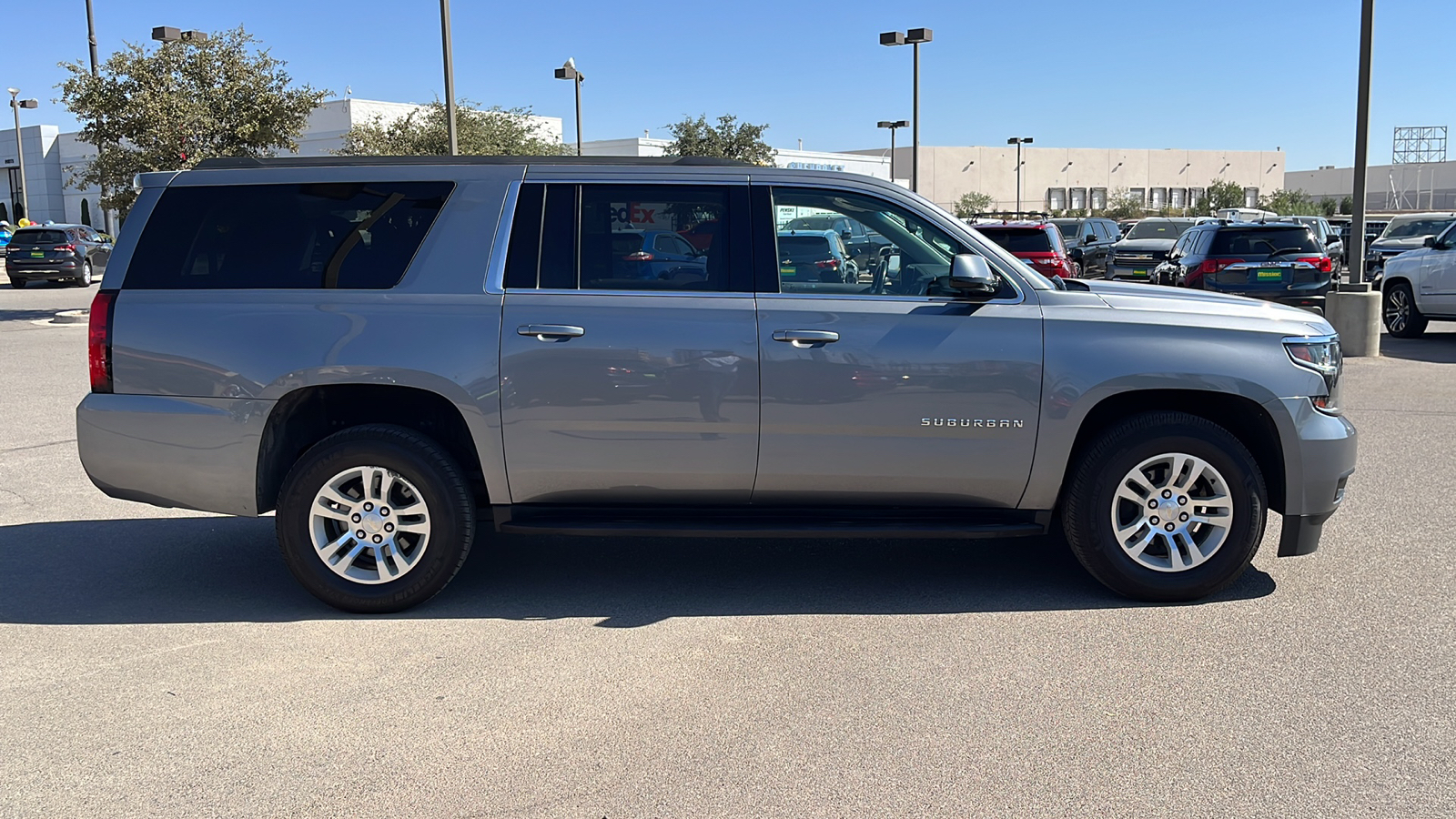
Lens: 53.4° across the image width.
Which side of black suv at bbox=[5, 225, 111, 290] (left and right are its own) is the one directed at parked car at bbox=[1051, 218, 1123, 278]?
right

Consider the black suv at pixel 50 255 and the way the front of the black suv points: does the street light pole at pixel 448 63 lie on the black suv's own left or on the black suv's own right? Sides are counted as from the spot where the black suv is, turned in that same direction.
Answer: on the black suv's own right

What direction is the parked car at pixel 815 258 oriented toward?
away from the camera

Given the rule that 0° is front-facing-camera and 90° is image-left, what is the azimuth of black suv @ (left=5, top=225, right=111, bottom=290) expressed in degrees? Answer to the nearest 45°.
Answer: approximately 225°

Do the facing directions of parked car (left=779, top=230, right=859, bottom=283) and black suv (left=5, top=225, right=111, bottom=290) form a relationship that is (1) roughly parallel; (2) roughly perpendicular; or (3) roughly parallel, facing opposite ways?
roughly parallel

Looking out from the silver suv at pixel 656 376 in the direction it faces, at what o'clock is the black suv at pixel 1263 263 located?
The black suv is roughly at 10 o'clock from the silver suv.

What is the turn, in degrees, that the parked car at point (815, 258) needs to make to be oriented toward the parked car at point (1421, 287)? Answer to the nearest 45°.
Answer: approximately 135° to its right

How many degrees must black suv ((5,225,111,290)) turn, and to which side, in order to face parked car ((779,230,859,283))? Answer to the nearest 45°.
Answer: approximately 135° to its right

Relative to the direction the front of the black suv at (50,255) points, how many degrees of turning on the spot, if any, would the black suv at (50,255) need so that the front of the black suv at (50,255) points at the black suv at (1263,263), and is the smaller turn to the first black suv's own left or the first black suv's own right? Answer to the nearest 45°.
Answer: approximately 90° to the first black suv's own right

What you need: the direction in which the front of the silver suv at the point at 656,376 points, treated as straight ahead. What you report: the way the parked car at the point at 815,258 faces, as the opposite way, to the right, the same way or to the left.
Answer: to the left

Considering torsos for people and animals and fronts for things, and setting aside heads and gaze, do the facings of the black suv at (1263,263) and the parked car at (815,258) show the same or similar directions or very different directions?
same or similar directions

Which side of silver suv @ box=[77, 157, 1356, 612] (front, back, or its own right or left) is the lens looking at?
right

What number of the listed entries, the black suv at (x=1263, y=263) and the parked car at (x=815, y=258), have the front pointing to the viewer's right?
0

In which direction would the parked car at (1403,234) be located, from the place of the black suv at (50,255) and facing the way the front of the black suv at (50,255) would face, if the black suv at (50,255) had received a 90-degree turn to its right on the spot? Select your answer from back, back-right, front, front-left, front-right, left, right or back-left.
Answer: front

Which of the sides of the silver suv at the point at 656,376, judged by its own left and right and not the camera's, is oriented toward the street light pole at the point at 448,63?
left

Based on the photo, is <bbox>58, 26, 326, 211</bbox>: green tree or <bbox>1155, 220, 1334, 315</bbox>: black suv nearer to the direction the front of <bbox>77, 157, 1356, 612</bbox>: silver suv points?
the black suv
